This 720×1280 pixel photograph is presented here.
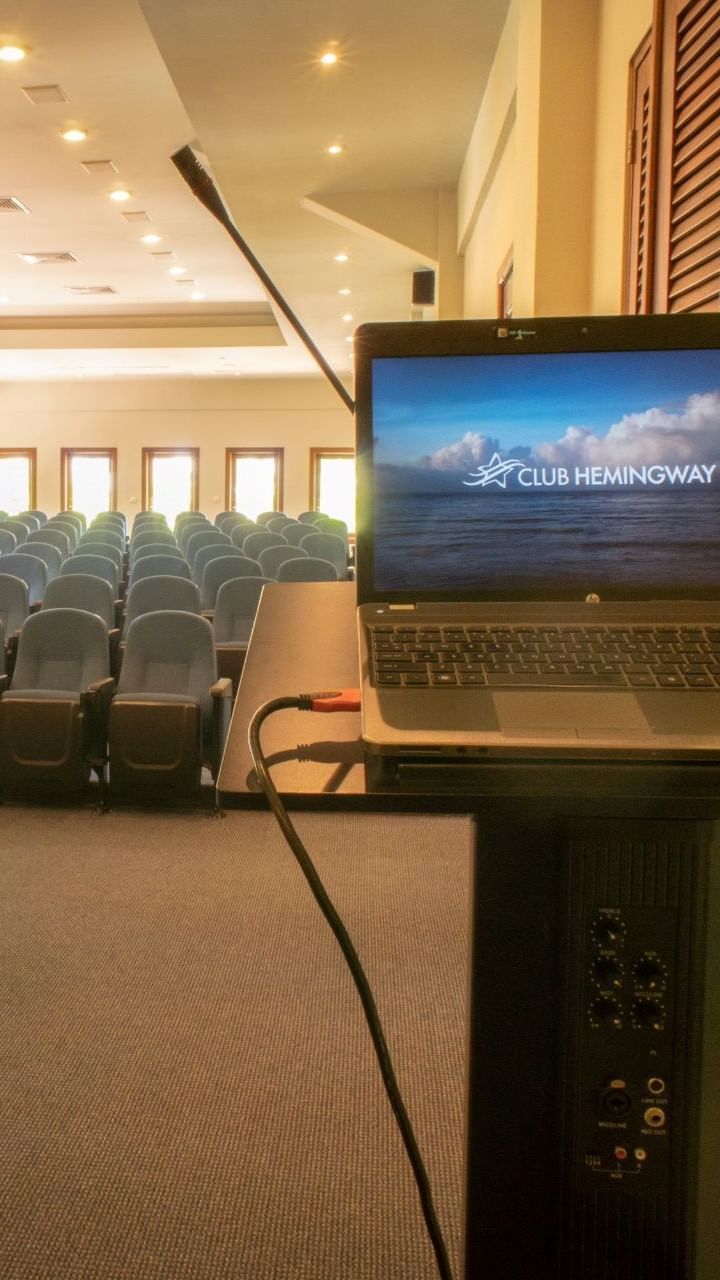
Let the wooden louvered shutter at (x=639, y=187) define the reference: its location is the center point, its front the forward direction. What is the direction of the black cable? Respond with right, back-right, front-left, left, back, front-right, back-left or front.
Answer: left

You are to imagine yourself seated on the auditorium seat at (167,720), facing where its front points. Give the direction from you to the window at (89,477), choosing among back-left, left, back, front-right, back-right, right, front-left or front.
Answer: back

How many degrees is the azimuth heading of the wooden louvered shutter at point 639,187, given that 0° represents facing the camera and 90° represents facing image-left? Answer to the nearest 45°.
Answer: approximately 90°

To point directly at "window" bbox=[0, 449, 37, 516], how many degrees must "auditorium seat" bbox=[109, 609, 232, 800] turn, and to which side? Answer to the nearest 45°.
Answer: approximately 180°

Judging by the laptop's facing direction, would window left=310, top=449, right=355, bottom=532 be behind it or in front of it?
behind

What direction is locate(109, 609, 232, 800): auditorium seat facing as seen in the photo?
toward the camera

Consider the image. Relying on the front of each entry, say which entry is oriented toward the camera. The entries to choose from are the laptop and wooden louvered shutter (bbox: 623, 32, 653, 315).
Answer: the laptop

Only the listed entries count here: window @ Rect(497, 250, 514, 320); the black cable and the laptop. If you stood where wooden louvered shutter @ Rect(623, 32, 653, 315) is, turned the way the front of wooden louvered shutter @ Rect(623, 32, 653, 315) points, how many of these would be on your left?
2

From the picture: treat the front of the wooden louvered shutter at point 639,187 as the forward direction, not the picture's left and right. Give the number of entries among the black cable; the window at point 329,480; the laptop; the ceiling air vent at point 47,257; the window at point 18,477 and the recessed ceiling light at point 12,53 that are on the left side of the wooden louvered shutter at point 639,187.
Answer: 2

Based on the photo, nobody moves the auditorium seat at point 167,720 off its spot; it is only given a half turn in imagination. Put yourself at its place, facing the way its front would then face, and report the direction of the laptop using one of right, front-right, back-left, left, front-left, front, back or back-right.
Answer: back

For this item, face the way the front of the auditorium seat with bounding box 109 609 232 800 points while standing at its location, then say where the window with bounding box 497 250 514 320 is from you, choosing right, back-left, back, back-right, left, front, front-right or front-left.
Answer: back-left

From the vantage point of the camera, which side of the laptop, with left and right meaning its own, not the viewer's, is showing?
front

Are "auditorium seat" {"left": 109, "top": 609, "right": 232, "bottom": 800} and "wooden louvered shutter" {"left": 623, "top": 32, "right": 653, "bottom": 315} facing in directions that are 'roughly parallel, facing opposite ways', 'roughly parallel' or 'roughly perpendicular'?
roughly perpendicular
